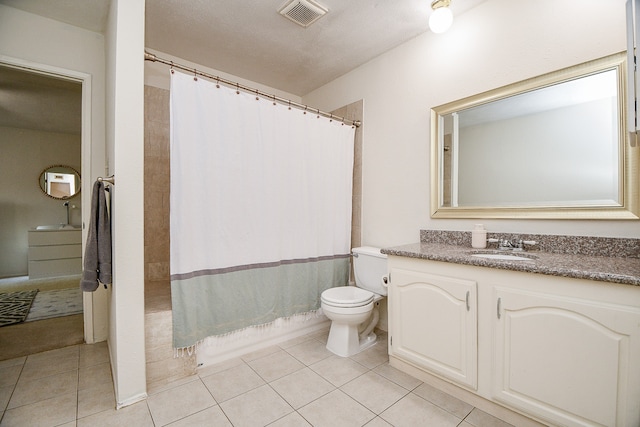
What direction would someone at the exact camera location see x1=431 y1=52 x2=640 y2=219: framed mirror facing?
facing the viewer and to the left of the viewer

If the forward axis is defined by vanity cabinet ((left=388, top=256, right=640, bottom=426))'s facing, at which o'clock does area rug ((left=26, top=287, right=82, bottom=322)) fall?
The area rug is roughly at 1 o'clock from the vanity cabinet.

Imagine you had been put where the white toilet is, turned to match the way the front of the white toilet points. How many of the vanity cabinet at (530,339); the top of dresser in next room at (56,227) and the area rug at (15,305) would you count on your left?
1

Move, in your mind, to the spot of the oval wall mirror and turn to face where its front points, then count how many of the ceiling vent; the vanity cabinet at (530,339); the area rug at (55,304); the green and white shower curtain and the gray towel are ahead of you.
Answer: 5

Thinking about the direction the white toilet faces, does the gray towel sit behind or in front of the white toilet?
in front

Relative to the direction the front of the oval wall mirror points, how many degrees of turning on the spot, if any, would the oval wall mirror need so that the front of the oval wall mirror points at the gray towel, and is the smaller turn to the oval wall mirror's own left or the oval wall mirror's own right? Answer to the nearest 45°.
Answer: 0° — it already faces it

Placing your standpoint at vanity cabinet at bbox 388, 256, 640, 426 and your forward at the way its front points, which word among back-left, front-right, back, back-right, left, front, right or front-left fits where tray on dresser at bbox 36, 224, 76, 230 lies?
front-right

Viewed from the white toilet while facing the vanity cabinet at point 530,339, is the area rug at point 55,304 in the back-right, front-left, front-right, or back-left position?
back-right

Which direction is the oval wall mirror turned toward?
toward the camera

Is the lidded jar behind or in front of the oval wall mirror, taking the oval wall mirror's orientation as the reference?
in front

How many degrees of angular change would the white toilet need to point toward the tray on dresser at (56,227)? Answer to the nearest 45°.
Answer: approximately 45° to its right

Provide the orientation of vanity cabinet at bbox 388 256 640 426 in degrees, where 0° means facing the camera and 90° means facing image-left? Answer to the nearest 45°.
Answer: approximately 45°

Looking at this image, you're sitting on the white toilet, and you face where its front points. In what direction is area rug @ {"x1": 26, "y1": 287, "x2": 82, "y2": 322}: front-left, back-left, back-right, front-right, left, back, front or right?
front-right

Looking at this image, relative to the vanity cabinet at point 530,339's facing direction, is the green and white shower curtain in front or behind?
in front
